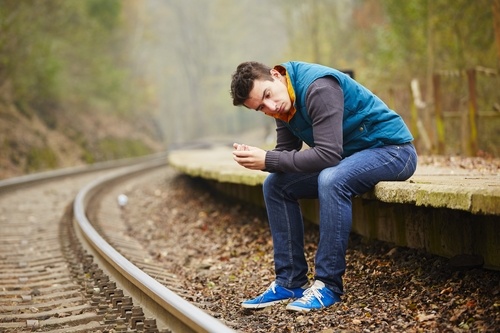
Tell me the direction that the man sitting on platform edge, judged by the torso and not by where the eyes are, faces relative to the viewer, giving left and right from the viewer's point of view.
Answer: facing the viewer and to the left of the viewer
